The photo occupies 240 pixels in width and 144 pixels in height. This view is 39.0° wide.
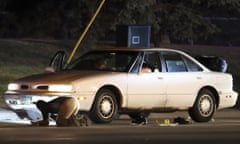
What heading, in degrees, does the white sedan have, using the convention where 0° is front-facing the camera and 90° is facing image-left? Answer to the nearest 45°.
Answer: approximately 45°

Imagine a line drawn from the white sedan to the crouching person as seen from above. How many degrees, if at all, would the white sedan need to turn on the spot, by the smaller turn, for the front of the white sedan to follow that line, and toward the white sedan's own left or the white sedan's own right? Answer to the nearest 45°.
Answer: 0° — it already faces them
